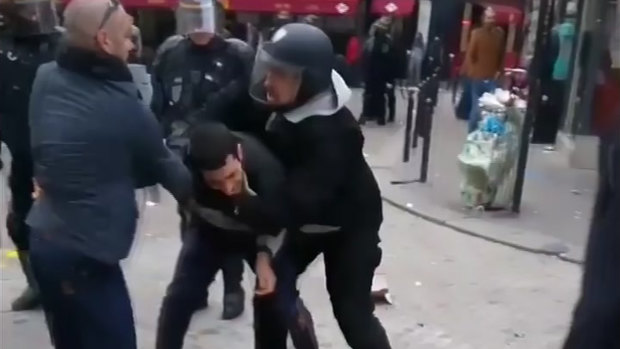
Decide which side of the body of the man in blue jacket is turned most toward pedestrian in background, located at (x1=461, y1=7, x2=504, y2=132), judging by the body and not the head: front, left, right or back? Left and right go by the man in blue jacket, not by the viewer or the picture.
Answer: front

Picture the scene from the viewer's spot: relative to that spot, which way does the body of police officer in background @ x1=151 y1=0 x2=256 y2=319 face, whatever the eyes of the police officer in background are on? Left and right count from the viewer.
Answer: facing the viewer

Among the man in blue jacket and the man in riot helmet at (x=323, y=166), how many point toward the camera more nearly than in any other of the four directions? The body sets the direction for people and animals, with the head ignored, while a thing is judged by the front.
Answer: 0

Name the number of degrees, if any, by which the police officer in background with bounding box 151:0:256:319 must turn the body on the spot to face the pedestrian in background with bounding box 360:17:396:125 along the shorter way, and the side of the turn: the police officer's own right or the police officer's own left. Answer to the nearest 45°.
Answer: approximately 180°

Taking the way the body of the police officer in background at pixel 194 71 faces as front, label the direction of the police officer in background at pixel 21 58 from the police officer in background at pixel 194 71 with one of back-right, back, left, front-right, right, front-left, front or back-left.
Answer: right

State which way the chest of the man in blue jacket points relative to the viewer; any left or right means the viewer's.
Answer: facing away from the viewer and to the right of the viewer

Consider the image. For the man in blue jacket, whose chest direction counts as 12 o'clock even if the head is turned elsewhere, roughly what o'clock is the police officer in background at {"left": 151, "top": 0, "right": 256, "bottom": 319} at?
The police officer in background is roughly at 11 o'clock from the man in blue jacket.

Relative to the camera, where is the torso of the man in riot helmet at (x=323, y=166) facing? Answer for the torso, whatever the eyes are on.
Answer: to the viewer's left

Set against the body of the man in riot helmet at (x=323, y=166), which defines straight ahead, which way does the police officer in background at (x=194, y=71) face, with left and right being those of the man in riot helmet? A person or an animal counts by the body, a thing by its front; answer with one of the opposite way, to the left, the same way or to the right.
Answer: to the left

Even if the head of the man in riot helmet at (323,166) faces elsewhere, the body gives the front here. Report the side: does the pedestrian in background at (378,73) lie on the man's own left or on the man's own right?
on the man's own right

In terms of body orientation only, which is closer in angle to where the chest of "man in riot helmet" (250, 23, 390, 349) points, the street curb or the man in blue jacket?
the man in blue jacket

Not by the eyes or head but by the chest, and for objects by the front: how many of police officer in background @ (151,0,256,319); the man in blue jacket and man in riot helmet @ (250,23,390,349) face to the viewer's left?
1

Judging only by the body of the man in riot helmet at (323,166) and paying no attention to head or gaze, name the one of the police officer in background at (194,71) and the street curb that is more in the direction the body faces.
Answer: the police officer in background

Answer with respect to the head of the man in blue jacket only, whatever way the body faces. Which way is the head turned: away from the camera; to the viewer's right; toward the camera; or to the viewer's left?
to the viewer's right

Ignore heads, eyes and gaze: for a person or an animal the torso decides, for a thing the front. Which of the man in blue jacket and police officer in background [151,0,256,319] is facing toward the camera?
the police officer in background

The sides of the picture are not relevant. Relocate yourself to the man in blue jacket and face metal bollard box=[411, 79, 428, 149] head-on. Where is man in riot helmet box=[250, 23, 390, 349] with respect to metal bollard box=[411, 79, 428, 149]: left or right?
right
